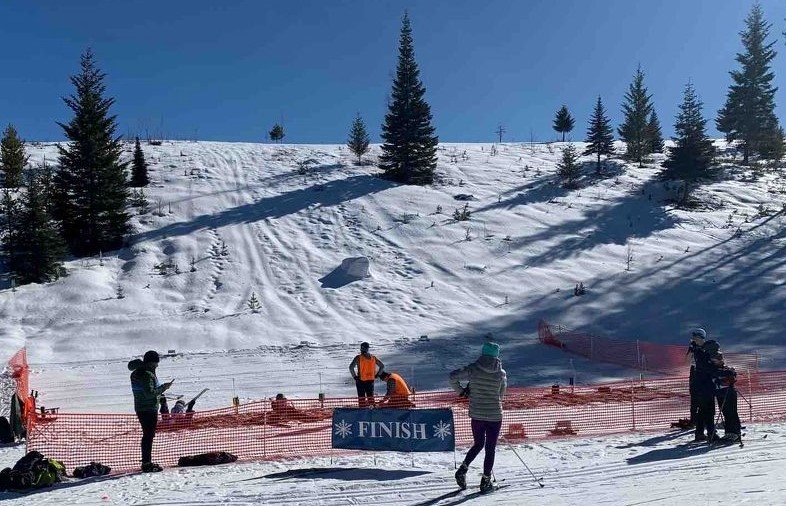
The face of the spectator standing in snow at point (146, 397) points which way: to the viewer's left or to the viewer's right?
to the viewer's right

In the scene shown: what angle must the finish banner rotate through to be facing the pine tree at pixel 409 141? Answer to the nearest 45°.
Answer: approximately 180°

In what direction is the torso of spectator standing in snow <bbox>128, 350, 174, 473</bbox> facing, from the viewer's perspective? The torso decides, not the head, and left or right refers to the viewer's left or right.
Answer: facing to the right of the viewer

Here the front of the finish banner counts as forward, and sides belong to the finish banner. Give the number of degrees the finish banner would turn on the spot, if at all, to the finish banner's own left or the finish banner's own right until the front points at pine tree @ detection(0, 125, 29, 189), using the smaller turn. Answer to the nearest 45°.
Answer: approximately 135° to the finish banner's own right

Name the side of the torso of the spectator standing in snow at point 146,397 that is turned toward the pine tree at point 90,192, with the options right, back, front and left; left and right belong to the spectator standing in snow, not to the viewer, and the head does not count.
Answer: left

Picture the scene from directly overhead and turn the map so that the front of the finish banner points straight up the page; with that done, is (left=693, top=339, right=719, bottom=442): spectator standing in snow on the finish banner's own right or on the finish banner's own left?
on the finish banner's own left

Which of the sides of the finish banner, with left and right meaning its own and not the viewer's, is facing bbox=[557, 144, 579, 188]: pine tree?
back

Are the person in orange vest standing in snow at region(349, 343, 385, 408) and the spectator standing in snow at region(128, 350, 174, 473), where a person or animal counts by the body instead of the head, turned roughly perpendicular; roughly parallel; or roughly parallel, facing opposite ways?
roughly perpendicular
